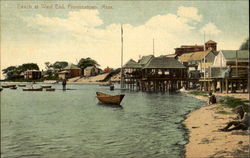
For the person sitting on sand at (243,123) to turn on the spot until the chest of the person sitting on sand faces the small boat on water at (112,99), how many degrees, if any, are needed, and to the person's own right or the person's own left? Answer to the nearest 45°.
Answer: approximately 45° to the person's own right

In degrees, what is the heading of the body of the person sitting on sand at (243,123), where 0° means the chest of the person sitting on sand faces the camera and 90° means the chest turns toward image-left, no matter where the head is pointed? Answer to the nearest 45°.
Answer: approximately 90°

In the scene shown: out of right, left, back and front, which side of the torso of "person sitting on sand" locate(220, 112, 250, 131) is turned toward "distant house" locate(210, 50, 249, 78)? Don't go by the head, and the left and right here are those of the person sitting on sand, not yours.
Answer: right
